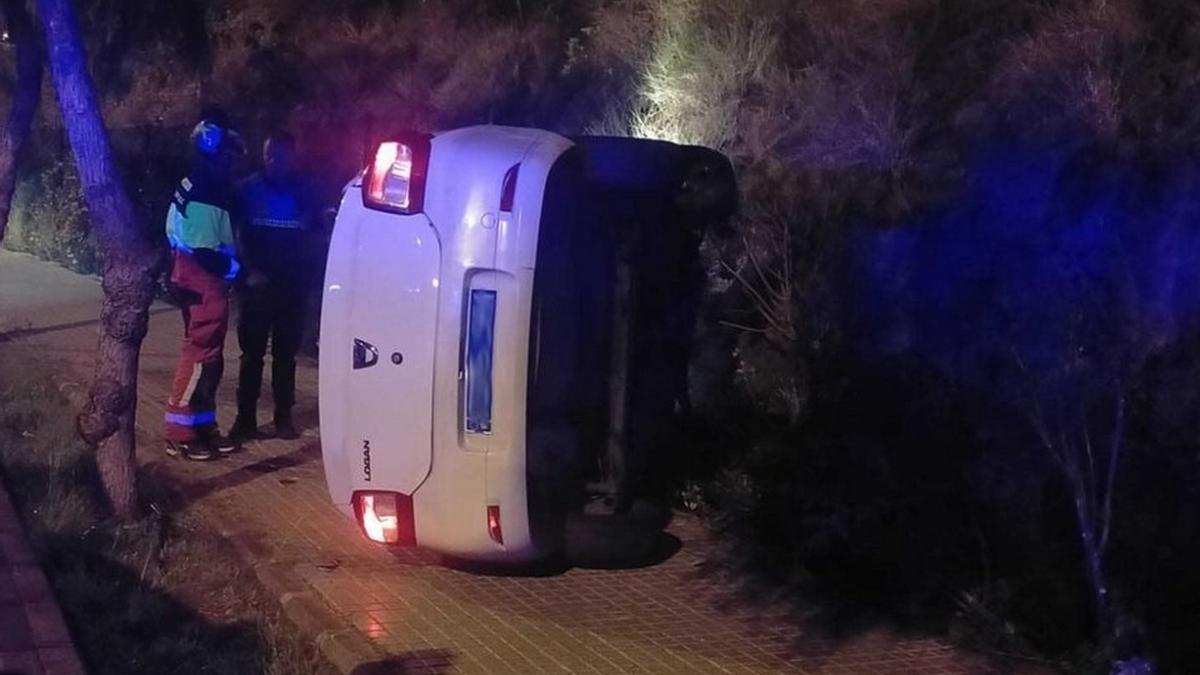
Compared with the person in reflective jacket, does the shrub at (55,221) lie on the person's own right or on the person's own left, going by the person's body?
on the person's own left

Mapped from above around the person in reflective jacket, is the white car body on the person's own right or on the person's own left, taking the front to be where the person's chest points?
on the person's own right

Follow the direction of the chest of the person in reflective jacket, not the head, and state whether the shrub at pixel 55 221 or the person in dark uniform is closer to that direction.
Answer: the person in dark uniform

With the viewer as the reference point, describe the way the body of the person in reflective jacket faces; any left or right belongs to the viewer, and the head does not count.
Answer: facing to the right of the viewer
